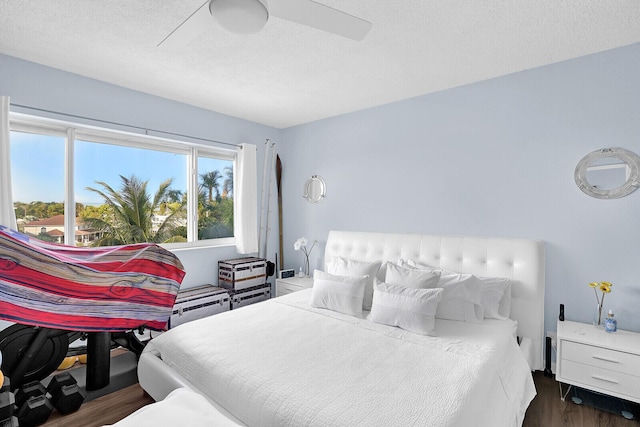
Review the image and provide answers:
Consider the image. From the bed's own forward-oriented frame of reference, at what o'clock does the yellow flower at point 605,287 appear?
The yellow flower is roughly at 7 o'clock from the bed.

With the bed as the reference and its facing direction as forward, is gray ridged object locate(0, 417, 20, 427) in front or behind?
in front

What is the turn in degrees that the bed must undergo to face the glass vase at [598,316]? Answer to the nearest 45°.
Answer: approximately 135° to its left

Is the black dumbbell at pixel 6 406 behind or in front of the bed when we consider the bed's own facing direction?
in front

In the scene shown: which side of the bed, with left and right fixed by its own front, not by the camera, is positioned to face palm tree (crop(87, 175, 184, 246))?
right

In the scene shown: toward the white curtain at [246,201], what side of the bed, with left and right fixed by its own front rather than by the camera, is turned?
right

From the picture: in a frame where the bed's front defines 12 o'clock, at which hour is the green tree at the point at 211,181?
The green tree is roughly at 3 o'clock from the bed.

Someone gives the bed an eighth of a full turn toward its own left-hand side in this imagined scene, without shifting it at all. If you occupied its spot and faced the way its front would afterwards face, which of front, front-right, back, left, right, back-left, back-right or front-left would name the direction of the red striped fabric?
right

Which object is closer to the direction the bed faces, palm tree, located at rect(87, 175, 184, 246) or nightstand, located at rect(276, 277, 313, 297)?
the palm tree

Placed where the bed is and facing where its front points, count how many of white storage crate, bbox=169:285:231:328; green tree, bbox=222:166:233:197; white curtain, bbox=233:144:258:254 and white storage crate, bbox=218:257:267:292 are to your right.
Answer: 4

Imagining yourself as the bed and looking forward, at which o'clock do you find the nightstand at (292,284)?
The nightstand is roughly at 4 o'clock from the bed.

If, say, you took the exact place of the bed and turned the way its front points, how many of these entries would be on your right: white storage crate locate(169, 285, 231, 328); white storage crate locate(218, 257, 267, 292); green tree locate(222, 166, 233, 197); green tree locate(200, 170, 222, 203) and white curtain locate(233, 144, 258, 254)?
5

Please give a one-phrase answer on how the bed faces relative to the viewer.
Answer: facing the viewer and to the left of the viewer
